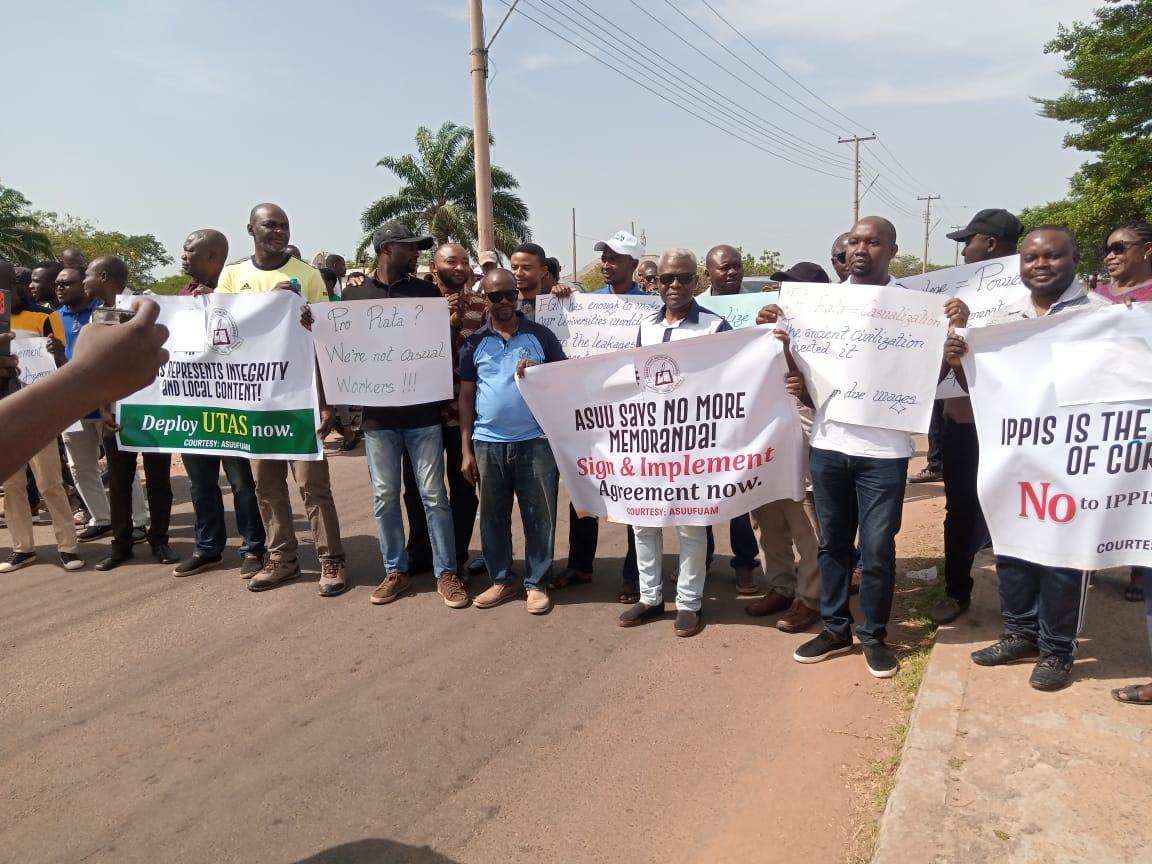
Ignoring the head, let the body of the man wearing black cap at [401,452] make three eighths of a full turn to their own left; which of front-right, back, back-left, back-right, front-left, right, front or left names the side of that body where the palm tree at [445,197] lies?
front-left

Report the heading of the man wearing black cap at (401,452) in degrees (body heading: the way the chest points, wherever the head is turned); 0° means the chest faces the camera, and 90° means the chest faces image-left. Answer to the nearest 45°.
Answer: approximately 0°

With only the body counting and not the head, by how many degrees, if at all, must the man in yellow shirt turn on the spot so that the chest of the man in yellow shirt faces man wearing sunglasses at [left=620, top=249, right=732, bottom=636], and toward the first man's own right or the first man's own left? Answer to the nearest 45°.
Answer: approximately 45° to the first man's own left

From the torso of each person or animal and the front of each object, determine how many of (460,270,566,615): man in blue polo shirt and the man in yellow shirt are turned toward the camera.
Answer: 2

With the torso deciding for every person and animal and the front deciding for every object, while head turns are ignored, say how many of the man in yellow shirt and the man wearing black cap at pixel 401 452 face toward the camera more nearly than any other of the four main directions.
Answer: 2

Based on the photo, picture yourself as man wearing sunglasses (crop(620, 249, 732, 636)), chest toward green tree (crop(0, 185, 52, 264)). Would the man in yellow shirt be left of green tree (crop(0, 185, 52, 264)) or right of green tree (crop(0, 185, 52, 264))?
left
